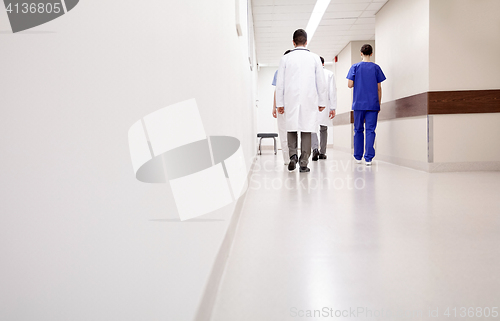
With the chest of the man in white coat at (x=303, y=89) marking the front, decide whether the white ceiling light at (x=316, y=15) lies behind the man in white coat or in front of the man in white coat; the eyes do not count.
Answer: in front

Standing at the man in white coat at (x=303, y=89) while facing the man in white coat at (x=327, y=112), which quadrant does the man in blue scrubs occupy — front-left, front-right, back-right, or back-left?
front-right

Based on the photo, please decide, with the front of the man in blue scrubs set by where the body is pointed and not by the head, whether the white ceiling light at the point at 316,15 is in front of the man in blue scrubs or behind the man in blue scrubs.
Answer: in front

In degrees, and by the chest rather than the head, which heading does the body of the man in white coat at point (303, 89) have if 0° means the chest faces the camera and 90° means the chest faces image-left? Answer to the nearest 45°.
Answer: approximately 180°

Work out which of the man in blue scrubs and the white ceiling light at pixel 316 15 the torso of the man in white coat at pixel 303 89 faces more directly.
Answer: the white ceiling light

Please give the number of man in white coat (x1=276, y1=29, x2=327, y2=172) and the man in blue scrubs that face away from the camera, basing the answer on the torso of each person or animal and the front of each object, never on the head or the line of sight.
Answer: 2

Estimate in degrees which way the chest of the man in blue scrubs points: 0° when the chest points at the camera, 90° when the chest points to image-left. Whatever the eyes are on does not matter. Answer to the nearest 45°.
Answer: approximately 180°

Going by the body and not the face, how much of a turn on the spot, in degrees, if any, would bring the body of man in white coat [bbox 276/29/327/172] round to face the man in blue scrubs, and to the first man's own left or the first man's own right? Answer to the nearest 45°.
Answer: approximately 45° to the first man's own right

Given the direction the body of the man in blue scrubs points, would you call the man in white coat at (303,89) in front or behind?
behind

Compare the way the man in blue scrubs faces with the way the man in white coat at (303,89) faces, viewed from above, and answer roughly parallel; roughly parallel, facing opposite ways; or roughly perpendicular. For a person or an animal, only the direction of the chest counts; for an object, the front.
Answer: roughly parallel
